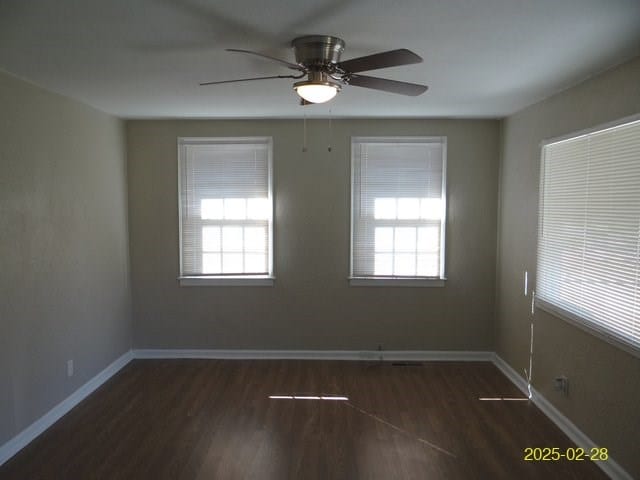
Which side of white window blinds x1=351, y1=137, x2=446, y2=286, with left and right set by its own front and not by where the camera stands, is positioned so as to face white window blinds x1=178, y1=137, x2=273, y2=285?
right

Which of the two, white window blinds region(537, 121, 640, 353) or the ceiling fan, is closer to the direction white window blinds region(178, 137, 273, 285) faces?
the ceiling fan

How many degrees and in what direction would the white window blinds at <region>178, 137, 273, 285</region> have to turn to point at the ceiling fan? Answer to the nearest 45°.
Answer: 0° — it already faces it

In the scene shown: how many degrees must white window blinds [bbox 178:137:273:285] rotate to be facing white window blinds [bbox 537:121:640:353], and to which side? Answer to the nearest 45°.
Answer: approximately 45° to its left

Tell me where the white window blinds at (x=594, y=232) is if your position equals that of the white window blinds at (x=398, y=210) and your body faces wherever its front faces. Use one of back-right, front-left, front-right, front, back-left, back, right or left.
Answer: front-left

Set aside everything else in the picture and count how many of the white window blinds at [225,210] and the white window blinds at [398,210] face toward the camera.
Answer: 2

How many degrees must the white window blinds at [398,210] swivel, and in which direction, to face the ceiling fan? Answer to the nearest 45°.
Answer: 0° — it already faces it

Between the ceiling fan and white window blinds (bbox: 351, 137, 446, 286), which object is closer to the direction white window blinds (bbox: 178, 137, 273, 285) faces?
the ceiling fan

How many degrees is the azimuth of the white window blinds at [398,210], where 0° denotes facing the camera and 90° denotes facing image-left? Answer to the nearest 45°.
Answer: approximately 0°
